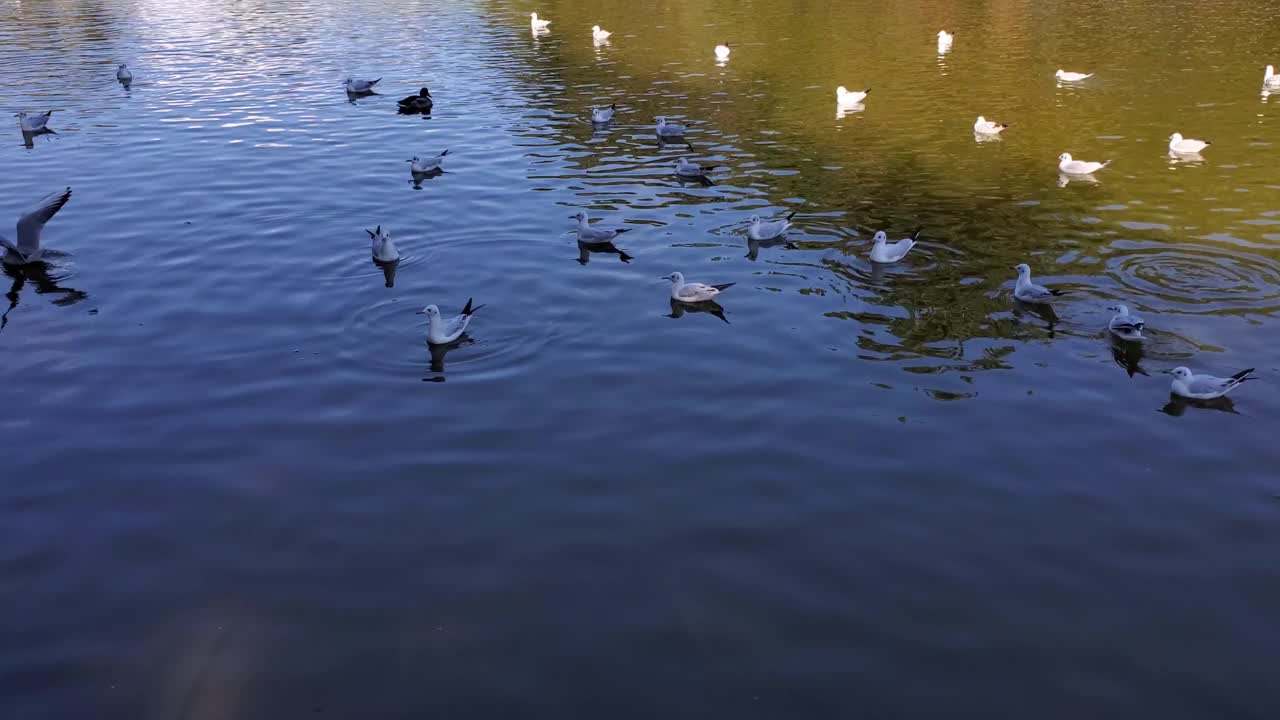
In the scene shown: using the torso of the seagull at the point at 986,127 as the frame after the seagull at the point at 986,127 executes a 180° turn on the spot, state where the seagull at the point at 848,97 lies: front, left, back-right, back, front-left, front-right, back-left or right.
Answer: back-left

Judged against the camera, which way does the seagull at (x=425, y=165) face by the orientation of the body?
to the viewer's left

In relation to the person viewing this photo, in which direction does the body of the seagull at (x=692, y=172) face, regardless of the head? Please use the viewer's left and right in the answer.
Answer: facing to the left of the viewer

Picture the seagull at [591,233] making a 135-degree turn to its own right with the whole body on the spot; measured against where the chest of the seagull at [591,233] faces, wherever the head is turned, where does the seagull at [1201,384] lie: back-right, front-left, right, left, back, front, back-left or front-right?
right

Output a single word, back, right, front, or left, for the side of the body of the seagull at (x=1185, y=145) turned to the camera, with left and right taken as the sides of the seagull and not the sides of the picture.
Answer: left

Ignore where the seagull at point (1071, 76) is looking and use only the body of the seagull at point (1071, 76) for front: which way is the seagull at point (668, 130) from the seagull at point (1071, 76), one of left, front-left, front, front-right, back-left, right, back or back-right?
front-left

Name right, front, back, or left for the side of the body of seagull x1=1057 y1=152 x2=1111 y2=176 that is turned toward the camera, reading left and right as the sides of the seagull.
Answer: left

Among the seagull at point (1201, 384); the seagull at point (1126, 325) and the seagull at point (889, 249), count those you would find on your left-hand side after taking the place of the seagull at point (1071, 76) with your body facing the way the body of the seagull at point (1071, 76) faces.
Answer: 3

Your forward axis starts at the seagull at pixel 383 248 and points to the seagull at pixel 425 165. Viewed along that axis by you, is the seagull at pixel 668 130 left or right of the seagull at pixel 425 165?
right

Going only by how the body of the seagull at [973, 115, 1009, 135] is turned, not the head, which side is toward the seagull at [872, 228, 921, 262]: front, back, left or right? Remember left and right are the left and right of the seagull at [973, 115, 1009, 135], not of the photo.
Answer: left

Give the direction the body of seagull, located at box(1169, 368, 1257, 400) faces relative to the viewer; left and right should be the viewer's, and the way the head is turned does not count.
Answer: facing to the left of the viewer

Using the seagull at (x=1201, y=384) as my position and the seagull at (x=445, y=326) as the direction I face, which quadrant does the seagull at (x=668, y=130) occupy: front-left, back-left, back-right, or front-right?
front-right
